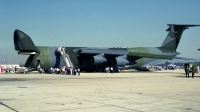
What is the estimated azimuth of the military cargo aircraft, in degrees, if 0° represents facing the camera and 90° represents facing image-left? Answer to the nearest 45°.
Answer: approximately 90°
